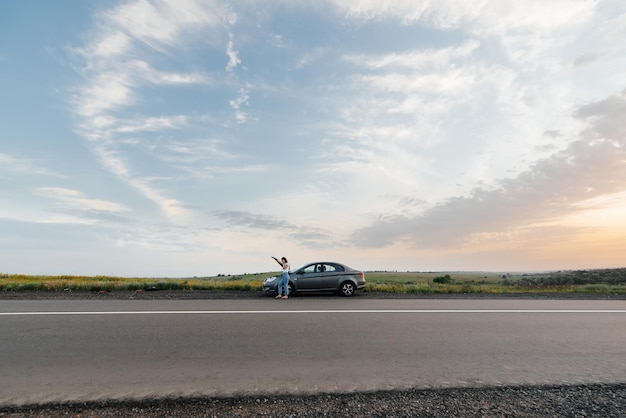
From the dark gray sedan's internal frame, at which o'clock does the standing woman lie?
The standing woman is roughly at 11 o'clock from the dark gray sedan.

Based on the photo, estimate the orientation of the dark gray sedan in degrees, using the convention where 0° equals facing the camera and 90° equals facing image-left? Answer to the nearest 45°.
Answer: approximately 90°
